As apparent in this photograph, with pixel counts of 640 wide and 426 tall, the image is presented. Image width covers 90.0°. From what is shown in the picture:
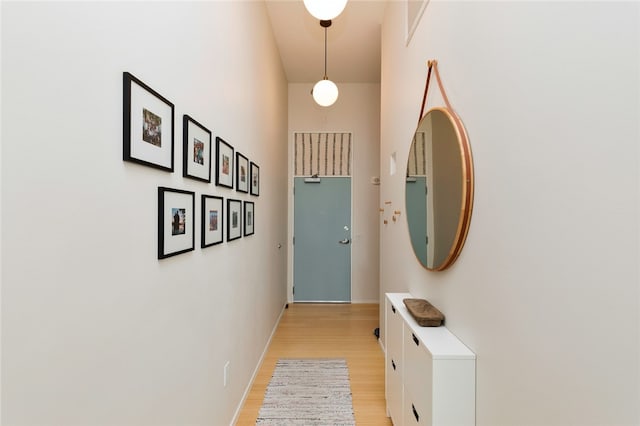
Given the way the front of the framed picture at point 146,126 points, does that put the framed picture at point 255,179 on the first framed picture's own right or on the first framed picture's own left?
on the first framed picture's own left

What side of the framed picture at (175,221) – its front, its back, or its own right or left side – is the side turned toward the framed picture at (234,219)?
left

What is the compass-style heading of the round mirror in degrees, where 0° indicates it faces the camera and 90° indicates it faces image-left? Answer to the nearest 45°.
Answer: approximately 45°

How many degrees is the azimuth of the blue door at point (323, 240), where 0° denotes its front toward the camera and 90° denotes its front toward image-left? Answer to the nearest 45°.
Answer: approximately 0°

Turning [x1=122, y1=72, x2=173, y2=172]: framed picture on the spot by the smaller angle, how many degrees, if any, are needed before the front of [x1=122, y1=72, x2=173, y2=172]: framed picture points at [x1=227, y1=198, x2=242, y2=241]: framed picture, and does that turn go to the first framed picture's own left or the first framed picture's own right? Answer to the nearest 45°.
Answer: approximately 90° to the first framed picture's own left

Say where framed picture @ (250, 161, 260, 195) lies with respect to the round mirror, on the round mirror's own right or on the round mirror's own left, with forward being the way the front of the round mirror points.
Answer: on the round mirror's own right

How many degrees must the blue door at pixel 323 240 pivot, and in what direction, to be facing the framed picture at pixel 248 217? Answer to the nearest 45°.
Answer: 0° — it already faces it

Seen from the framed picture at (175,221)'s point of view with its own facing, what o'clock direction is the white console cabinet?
The white console cabinet is roughly at 11 o'clock from the framed picture.
